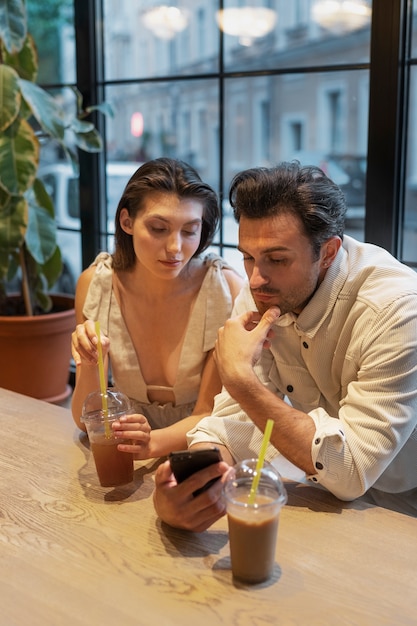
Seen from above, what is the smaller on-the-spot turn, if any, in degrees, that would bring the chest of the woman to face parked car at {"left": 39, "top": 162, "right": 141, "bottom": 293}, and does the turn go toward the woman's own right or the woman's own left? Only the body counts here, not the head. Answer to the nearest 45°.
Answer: approximately 180°

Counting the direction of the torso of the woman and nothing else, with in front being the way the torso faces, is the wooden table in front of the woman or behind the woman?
in front

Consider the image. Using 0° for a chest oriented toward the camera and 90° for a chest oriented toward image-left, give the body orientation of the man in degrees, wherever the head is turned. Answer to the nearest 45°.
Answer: approximately 45°

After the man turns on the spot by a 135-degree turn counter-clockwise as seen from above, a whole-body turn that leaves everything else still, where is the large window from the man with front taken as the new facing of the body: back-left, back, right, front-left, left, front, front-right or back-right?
left

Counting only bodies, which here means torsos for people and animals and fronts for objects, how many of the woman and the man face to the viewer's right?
0

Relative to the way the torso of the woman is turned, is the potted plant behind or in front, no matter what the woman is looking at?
behind

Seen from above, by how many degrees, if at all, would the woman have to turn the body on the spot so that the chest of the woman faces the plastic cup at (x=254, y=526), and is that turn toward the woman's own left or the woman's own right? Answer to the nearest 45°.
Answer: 0° — they already face it

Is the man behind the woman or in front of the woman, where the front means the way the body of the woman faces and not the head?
in front

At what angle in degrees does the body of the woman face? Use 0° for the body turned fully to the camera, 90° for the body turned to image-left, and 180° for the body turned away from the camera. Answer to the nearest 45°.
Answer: approximately 0°
